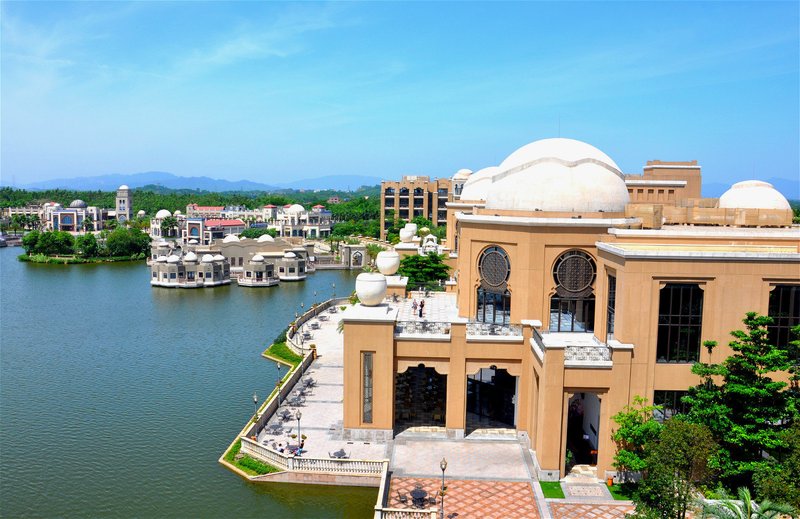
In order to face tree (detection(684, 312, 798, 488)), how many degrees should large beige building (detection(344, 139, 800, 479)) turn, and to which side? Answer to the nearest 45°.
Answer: approximately 45° to its left

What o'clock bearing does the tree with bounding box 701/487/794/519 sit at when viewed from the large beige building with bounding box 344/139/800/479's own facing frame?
The tree is roughly at 11 o'clock from the large beige building.

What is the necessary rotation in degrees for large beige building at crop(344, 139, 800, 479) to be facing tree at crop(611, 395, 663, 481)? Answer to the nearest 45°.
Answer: approximately 45° to its left

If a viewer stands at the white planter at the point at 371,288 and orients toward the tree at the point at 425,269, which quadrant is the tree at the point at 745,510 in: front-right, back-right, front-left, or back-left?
back-right

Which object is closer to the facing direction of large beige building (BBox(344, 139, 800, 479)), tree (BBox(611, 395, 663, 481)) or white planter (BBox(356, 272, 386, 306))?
the tree

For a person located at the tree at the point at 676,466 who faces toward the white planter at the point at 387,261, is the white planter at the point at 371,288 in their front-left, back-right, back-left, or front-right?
front-left

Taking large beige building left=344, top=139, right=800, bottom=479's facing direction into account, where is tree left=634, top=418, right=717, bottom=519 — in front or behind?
in front

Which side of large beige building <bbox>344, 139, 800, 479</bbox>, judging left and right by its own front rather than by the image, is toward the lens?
front
